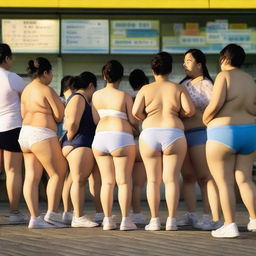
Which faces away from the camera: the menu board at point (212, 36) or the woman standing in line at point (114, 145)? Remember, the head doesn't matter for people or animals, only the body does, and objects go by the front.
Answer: the woman standing in line

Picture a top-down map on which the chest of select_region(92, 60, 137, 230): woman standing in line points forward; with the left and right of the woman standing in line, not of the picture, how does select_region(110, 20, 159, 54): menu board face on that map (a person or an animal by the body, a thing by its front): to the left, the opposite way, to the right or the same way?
the opposite way

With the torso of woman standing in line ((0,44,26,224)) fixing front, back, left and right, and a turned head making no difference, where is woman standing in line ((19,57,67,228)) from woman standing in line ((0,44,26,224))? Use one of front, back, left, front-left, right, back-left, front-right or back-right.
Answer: right

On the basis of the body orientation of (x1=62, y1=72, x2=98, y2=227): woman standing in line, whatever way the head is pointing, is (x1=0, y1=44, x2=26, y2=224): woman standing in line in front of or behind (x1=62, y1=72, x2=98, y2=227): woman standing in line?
behind

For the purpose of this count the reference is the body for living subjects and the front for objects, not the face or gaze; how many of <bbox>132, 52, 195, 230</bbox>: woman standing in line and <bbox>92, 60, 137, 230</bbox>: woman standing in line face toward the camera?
0

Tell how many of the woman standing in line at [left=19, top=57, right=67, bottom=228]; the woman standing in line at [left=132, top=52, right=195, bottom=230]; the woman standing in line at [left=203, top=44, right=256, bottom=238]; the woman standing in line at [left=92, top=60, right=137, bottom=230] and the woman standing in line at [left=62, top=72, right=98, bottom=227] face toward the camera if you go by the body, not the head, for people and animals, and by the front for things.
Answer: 0

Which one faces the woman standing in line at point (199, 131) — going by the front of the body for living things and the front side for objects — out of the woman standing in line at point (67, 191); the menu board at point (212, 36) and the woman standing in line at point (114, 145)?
the menu board

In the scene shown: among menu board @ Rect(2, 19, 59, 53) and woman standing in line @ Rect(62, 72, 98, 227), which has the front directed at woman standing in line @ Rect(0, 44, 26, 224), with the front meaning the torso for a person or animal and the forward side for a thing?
the menu board

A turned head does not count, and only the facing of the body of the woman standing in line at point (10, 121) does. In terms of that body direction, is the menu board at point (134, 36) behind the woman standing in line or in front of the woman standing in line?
in front

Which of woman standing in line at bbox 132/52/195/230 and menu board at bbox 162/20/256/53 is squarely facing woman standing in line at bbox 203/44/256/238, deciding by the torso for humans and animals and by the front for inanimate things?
the menu board

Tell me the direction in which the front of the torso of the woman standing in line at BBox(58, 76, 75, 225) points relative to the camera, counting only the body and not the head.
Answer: away from the camera

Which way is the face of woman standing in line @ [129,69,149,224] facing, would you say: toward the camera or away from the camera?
away from the camera

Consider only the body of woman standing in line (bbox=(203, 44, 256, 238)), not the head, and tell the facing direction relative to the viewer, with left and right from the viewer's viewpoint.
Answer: facing away from the viewer and to the left of the viewer

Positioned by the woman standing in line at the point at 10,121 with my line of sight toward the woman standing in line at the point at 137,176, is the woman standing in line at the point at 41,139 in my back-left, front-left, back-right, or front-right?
front-right

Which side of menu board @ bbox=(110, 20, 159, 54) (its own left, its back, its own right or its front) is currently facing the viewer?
front

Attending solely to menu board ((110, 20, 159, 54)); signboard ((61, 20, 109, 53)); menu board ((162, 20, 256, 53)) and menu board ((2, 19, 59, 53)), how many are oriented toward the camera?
4
